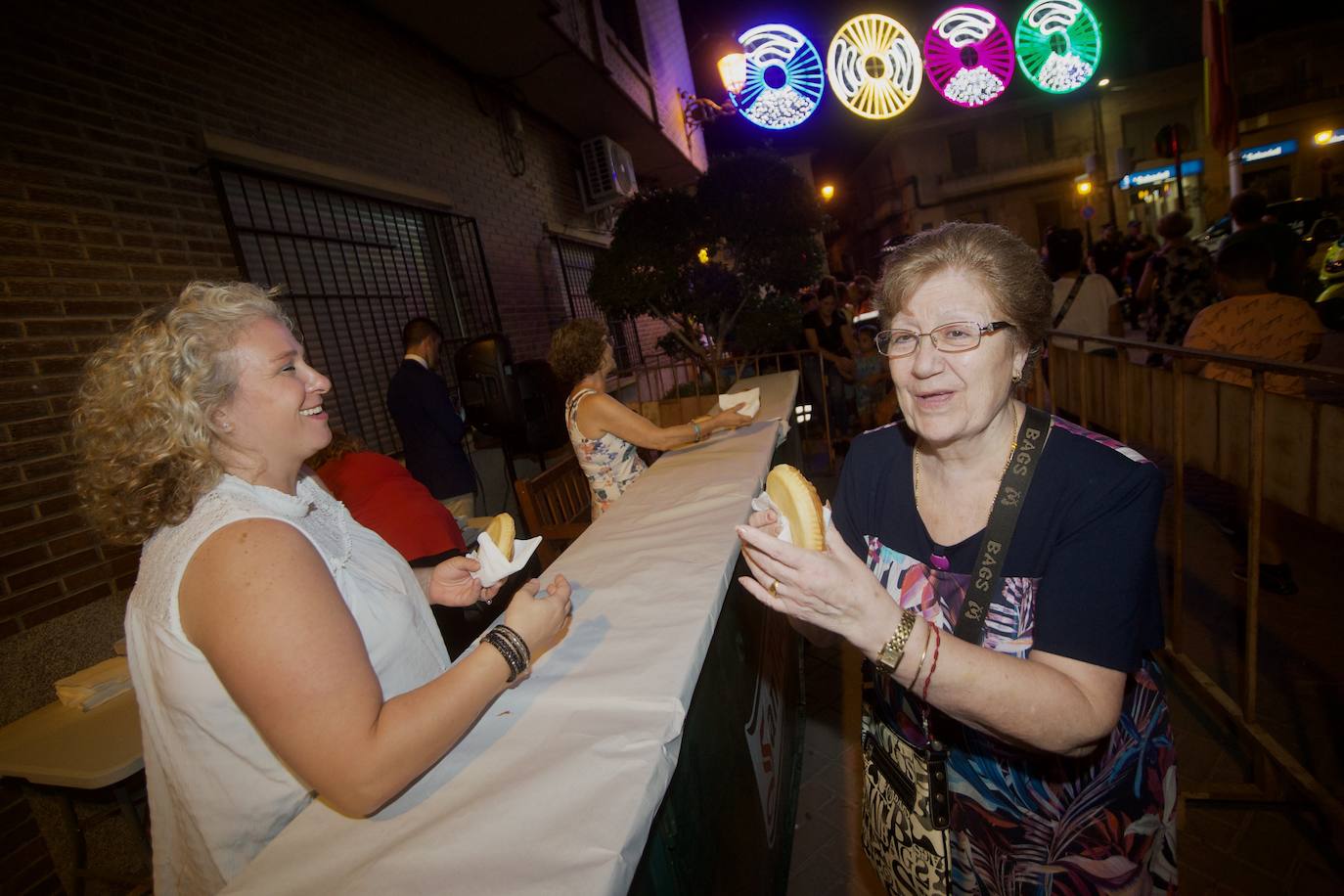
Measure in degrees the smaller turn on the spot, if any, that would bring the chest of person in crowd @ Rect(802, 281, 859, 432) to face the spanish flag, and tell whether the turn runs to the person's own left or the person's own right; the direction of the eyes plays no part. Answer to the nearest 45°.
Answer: approximately 135° to the person's own left

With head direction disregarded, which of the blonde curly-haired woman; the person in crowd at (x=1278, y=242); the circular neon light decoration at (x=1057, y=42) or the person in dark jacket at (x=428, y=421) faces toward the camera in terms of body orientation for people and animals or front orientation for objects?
the circular neon light decoration

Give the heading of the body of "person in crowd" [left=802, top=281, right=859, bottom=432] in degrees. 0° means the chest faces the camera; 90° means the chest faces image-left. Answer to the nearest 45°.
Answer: approximately 0°

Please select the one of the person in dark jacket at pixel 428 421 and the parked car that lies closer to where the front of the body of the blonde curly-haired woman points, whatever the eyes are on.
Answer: the parked car

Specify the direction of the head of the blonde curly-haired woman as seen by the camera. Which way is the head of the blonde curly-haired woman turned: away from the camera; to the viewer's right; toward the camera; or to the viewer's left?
to the viewer's right

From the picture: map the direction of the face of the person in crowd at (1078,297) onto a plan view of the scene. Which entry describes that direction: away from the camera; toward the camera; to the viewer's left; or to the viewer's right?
away from the camera

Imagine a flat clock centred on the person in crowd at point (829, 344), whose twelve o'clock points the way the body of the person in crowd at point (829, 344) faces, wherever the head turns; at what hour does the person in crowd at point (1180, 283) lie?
the person in crowd at point (1180, 283) is roughly at 10 o'clock from the person in crowd at point (829, 344).

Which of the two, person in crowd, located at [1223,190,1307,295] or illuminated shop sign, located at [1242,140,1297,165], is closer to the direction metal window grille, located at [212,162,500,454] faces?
the person in crowd

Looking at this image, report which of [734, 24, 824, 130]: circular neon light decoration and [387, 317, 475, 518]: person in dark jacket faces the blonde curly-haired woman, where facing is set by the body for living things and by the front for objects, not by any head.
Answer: the circular neon light decoration

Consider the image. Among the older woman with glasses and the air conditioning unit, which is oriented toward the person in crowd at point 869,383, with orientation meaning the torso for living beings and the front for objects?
the air conditioning unit

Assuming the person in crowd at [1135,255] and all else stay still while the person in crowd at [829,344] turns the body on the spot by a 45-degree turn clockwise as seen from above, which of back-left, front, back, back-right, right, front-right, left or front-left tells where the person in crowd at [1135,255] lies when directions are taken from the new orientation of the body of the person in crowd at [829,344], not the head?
back

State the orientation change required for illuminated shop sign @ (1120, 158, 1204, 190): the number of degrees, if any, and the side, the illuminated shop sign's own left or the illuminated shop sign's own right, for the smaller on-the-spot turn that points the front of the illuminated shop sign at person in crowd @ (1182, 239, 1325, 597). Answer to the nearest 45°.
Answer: approximately 45° to the illuminated shop sign's own left

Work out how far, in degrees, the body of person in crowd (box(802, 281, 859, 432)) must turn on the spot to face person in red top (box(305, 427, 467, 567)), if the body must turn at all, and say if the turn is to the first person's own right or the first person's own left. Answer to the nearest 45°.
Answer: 0° — they already face them

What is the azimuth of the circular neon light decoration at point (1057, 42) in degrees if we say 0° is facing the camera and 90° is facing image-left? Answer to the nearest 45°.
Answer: approximately 0°

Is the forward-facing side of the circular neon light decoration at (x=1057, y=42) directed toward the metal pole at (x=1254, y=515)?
yes

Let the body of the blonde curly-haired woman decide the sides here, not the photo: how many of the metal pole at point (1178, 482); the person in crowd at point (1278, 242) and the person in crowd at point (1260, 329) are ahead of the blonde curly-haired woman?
3
